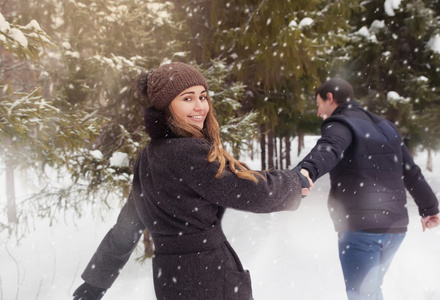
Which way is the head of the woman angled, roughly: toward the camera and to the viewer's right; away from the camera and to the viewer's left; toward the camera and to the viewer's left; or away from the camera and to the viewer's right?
toward the camera and to the viewer's right

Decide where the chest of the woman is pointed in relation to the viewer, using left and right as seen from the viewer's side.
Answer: facing away from the viewer and to the right of the viewer

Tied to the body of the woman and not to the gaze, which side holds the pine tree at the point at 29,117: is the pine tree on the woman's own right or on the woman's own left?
on the woman's own left

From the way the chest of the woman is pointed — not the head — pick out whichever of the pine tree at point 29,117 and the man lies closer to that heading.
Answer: the man

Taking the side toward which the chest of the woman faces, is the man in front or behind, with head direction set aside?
in front

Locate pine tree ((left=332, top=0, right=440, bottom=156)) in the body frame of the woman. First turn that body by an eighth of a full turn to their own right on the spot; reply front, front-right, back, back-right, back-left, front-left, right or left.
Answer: front-left
